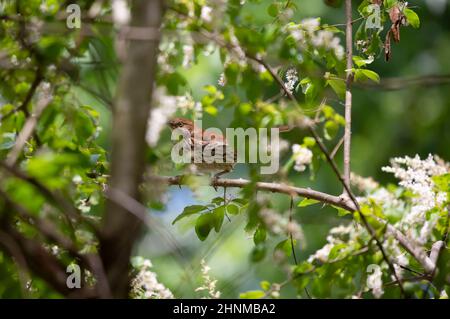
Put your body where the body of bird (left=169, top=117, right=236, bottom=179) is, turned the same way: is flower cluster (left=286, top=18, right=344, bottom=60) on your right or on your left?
on your left

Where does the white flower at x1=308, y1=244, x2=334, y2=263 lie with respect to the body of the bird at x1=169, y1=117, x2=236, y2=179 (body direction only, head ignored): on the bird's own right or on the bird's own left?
on the bird's own left

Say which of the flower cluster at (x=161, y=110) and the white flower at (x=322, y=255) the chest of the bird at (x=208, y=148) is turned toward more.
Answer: the flower cluster

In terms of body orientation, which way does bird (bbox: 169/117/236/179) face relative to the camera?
to the viewer's left

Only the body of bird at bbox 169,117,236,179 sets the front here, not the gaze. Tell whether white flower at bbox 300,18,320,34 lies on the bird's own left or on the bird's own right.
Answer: on the bird's own left
